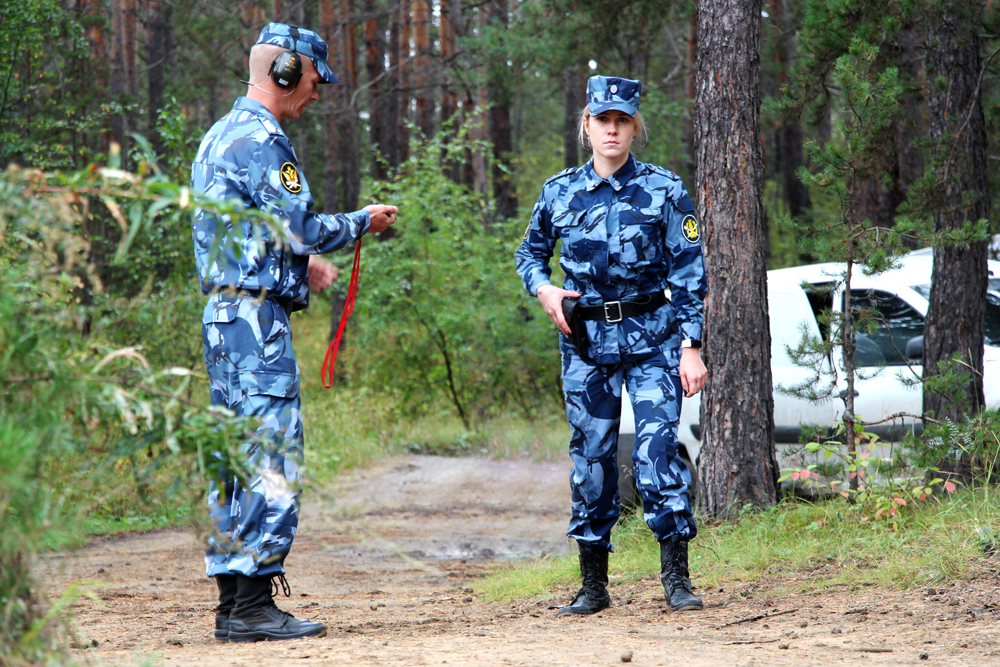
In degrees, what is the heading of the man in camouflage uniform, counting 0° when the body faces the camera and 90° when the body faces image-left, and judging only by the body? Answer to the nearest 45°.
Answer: approximately 270°

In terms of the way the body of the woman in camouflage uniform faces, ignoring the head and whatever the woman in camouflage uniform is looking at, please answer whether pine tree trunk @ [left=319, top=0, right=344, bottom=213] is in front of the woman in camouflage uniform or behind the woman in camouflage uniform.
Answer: behind

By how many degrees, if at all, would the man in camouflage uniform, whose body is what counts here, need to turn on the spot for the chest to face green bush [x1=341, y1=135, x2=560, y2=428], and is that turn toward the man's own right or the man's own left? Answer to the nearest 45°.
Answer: approximately 90° to the man's own left

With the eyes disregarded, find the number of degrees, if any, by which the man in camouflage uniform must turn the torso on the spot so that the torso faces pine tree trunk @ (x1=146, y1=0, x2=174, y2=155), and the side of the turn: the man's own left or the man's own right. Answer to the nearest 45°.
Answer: approximately 90° to the man's own left

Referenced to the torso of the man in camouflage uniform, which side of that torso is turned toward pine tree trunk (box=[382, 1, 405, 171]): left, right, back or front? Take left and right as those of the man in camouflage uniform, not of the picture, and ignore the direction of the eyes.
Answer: left

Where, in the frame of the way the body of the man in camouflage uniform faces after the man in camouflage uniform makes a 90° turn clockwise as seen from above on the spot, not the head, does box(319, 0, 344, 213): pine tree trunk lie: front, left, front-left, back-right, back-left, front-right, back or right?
back

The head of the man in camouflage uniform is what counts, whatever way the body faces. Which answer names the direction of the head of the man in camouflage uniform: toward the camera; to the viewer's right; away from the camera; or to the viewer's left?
to the viewer's right

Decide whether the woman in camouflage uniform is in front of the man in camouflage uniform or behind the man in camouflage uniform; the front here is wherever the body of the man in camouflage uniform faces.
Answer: in front

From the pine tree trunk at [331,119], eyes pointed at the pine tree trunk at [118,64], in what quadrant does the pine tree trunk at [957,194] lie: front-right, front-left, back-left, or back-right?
back-left

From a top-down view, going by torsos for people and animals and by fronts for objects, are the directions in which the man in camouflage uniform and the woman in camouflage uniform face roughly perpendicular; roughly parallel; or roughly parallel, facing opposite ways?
roughly perpendicular

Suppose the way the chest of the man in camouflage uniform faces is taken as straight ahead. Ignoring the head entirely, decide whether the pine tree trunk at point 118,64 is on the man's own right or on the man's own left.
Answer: on the man's own left
